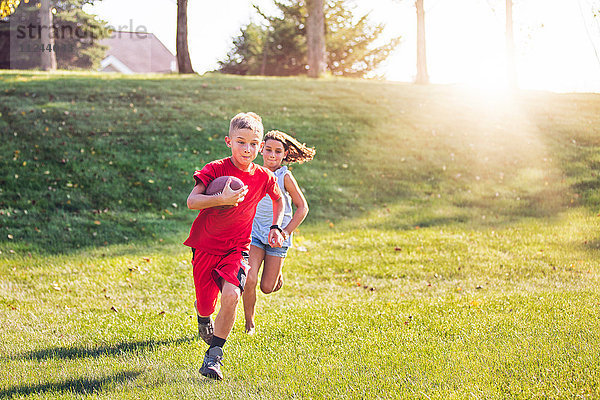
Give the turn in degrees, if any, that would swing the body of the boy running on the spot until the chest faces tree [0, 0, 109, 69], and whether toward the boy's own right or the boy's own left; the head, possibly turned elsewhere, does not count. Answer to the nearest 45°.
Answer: approximately 180°

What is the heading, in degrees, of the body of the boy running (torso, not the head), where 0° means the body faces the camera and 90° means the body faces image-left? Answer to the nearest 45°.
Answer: approximately 0°

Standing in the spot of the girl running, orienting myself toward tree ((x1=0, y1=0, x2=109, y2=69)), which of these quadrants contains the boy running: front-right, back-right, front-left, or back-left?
back-left

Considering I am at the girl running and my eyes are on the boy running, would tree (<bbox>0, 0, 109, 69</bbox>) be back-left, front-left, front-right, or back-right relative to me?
back-right

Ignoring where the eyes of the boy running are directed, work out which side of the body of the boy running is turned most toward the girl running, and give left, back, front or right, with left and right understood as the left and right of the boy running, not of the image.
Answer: back
